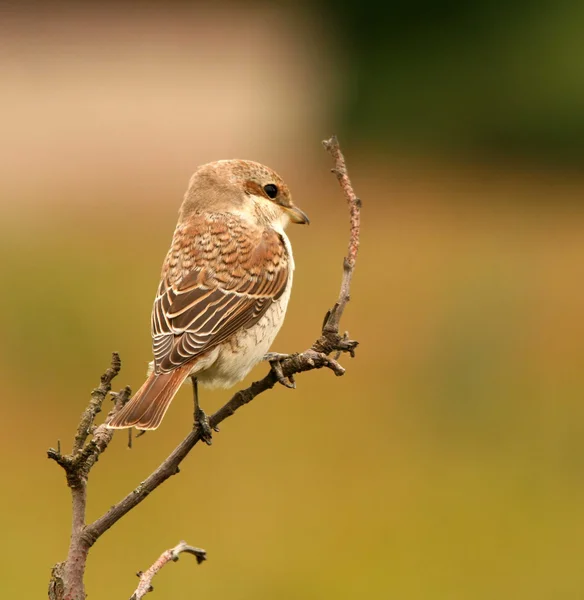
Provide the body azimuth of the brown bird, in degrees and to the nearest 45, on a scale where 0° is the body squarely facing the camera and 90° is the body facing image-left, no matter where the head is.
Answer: approximately 225°
